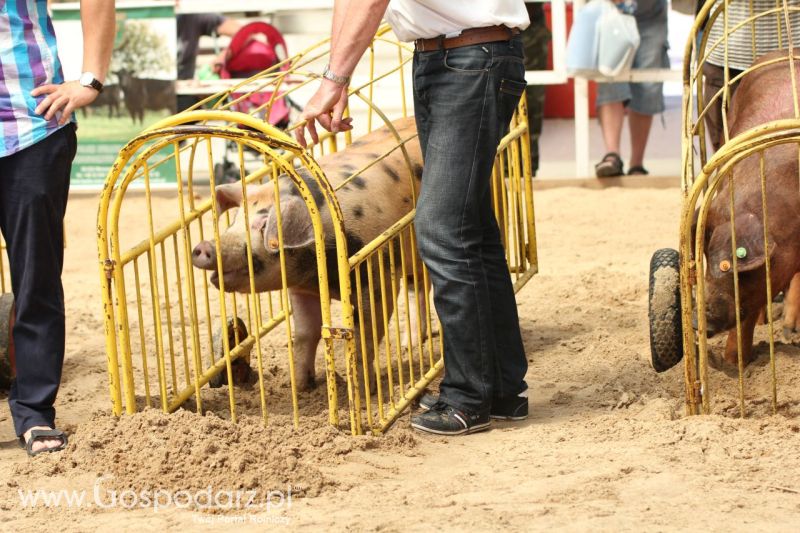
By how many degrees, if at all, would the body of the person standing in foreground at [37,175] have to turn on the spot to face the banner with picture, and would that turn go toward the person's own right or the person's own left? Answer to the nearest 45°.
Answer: approximately 180°

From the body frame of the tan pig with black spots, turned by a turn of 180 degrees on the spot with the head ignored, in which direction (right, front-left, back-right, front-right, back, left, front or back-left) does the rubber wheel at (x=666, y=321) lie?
front-right

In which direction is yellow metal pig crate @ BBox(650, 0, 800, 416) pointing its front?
toward the camera

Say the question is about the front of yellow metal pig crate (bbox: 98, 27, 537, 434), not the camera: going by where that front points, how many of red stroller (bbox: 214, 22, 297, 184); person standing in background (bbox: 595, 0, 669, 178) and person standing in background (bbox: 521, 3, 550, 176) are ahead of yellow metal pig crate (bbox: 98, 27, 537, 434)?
0

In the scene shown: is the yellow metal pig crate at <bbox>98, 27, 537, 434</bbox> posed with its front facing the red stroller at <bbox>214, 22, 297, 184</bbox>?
no

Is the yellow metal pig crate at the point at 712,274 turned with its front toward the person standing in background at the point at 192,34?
no

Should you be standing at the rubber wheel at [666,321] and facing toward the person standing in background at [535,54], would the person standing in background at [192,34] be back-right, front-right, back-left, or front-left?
front-left

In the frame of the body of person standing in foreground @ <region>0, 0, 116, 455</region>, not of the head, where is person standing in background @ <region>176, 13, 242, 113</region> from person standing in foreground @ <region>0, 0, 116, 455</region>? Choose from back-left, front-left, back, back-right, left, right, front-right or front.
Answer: back

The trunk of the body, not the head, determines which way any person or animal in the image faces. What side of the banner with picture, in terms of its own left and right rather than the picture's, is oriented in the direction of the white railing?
left

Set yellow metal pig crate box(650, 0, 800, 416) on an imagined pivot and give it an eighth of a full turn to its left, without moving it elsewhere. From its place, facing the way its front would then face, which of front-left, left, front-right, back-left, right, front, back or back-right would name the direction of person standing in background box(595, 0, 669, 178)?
back-left

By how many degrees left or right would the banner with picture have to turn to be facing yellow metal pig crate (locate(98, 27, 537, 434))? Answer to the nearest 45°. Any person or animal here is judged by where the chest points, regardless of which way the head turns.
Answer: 0° — it already faces it

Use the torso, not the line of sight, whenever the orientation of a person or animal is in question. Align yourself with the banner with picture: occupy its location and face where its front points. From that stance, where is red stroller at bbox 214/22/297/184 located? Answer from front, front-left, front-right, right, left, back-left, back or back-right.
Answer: left

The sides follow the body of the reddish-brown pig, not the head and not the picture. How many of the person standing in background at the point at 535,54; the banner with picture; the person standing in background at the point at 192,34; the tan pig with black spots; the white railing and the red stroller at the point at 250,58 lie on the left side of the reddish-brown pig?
0

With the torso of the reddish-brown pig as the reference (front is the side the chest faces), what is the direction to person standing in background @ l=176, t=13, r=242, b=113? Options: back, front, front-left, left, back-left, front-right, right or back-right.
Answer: right

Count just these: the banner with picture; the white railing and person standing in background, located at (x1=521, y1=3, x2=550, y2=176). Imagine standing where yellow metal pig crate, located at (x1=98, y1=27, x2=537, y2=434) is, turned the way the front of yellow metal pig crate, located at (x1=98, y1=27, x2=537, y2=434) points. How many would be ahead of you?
0

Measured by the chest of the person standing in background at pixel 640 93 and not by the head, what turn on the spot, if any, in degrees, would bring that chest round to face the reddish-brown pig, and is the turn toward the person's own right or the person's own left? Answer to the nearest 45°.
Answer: approximately 45° to the person's own left
